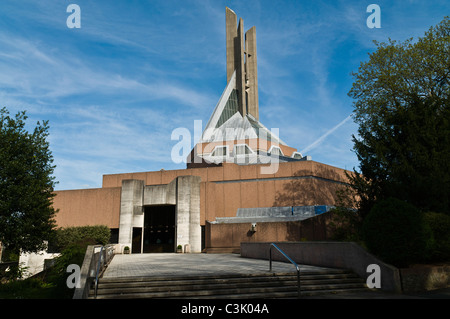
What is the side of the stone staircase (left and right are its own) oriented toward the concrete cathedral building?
back

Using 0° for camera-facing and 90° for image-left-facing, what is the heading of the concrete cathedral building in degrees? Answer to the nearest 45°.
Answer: approximately 0°

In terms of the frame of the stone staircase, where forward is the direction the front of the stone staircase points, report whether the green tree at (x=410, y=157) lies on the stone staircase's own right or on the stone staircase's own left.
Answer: on the stone staircase's own left

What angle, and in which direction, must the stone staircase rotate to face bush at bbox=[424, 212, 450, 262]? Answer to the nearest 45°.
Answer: approximately 90° to its left

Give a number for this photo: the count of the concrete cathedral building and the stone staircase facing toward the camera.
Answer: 2

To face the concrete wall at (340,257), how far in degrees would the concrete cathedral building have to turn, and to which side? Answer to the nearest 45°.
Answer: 0° — it already faces it

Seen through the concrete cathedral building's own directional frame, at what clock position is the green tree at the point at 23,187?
The green tree is roughly at 1 o'clock from the concrete cathedral building.

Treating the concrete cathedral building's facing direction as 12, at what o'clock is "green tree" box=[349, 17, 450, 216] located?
The green tree is roughly at 11 o'clock from the concrete cathedral building.

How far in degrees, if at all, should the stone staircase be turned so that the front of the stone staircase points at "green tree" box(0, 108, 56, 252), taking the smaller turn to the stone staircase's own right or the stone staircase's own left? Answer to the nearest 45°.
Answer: approximately 135° to the stone staircase's own right
